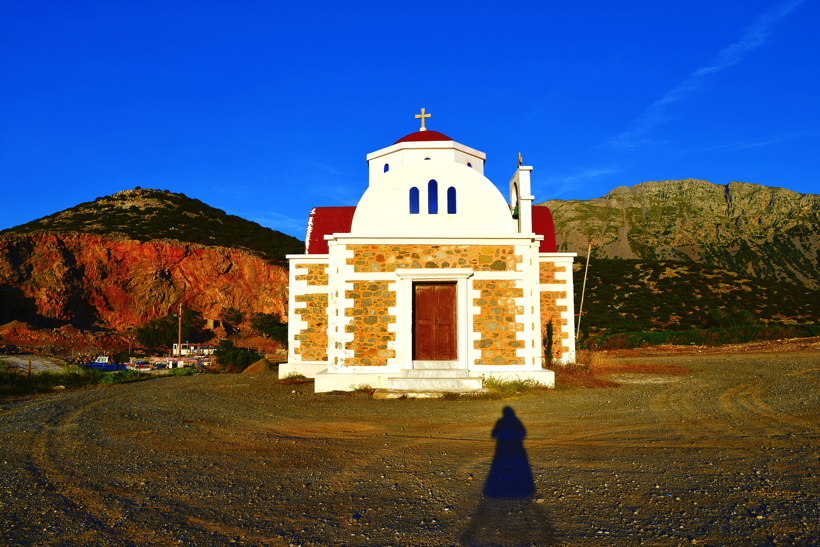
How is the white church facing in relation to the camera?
toward the camera

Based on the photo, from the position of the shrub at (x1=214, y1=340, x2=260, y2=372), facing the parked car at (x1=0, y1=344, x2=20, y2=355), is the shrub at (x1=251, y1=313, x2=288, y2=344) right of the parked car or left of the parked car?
right

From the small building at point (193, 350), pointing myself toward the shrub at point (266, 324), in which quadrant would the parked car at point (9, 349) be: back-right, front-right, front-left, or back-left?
back-left

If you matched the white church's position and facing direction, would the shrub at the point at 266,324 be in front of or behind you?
behind

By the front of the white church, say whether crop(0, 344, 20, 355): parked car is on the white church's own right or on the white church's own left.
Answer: on the white church's own right

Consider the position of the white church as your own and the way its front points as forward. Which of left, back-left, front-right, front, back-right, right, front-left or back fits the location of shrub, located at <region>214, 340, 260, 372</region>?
back-right

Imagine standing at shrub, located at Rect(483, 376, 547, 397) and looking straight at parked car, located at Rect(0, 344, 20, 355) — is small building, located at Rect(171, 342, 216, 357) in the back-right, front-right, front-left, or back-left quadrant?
front-right

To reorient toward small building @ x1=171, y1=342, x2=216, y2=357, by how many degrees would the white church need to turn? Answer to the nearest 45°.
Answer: approximately 135° to its right

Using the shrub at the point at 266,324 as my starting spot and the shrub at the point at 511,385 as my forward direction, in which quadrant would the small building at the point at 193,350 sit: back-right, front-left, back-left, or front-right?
front-right

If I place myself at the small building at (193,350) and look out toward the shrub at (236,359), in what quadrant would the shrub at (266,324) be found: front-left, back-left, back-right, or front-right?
back-left
